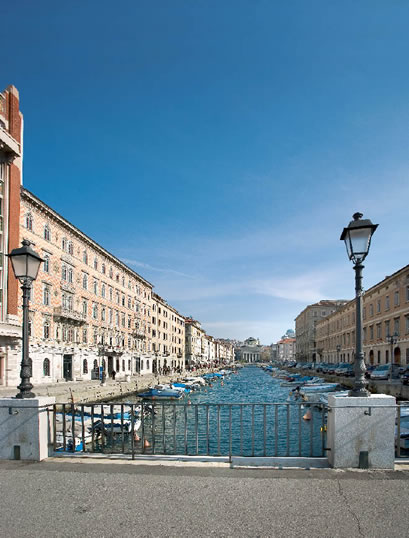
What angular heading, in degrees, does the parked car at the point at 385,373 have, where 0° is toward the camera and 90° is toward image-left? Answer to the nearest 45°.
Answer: approximately 45°

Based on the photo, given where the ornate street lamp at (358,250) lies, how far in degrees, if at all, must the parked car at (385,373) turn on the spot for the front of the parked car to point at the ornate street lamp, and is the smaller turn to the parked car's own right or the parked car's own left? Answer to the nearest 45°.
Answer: approximately 45° to the parked car's own left

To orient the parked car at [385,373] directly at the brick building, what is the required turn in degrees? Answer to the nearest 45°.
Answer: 0° — it already faces it

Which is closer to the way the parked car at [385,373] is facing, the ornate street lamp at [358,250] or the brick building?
the brick building

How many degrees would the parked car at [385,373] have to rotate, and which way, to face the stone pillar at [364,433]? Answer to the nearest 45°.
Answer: approximately 45° to its left

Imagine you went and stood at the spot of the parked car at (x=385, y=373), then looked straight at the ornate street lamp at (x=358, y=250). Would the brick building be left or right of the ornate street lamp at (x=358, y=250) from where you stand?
right

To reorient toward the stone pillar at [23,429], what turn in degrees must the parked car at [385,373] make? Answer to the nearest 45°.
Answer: approximately 45° to its left
